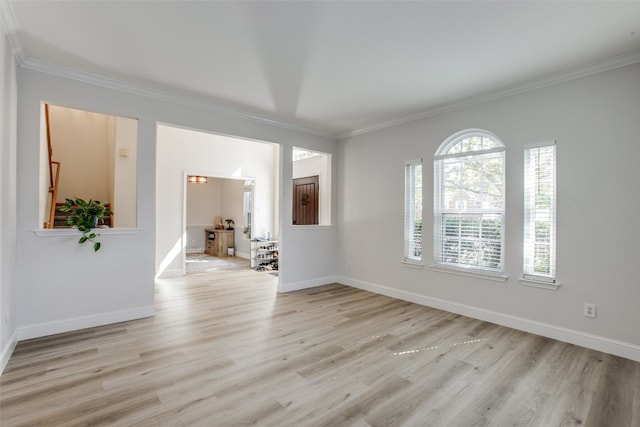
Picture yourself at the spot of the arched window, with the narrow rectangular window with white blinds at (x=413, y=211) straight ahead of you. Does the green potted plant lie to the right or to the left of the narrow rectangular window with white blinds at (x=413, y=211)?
left

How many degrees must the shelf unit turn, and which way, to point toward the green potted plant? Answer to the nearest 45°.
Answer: approximately 90° to its right

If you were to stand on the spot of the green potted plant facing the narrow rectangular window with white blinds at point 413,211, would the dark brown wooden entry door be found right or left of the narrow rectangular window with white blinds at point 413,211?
left

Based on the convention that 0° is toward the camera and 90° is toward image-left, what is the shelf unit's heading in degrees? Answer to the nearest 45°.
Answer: approximately 315°

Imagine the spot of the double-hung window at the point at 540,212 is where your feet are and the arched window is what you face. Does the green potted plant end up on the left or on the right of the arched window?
left
